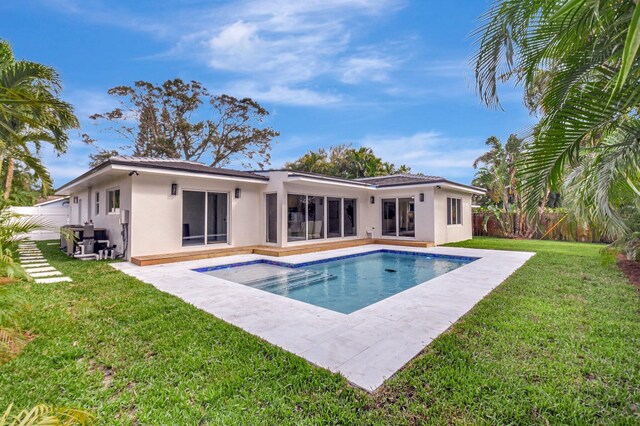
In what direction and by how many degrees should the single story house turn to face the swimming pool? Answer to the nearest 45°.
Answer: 0° — it already faces it

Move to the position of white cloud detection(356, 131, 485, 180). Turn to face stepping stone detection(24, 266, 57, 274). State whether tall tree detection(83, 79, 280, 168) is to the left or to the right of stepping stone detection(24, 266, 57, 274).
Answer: right

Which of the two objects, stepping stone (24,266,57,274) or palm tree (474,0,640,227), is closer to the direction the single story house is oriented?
the palm tree

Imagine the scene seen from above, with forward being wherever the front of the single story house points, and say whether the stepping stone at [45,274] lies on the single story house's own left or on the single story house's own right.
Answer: on the single story house's own right

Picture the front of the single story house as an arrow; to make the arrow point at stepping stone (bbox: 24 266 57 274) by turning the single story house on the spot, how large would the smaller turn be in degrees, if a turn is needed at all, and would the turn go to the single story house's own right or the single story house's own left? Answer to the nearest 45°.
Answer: approximately 90° to the single story house's own right

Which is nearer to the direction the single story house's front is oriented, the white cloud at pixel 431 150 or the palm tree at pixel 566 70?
the palm tree

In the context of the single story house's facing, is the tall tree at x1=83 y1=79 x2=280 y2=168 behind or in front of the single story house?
behind
